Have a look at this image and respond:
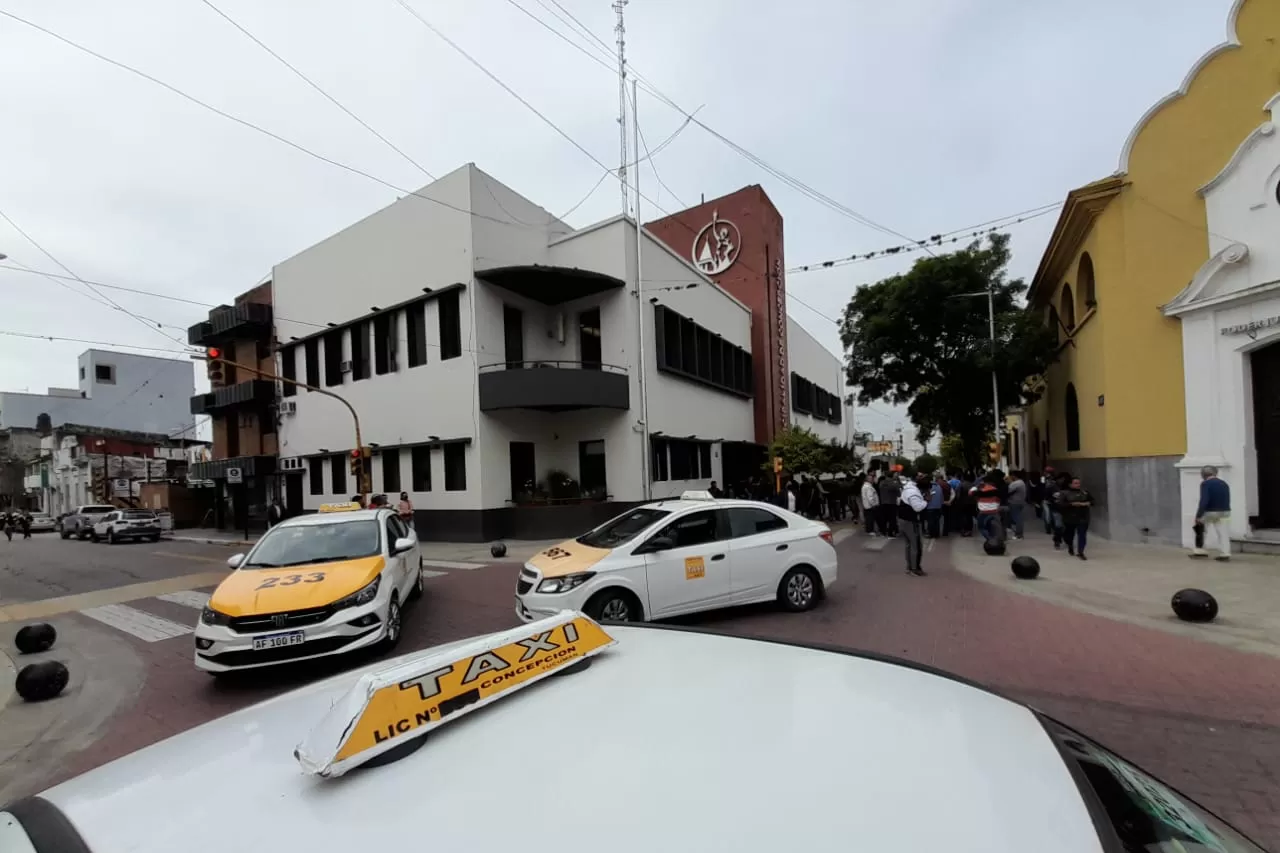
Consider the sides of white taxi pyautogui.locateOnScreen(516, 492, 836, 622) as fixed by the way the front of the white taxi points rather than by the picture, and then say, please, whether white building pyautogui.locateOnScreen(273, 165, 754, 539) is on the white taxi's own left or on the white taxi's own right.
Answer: on the white taxi's own right

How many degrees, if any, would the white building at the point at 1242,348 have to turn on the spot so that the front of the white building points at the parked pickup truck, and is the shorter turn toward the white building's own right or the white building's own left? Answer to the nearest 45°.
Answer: approximately 45° to the white building's own right

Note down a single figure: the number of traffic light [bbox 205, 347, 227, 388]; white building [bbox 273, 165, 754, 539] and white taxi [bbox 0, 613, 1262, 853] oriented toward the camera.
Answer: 2

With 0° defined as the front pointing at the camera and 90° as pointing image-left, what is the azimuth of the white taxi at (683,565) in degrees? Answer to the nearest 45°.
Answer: approximately 45°

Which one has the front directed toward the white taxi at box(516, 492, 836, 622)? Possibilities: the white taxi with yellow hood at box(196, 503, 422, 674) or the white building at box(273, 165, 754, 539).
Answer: the white building

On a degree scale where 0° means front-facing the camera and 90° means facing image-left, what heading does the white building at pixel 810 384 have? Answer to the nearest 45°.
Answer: approximately 315°

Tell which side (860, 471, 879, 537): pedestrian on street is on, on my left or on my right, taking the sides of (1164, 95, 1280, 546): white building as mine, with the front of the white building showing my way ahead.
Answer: on my right

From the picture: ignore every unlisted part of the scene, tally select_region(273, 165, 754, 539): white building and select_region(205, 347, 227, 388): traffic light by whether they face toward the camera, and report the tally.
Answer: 2

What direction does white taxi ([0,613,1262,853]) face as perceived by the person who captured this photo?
facing away from the viewer and to the left of the viewer

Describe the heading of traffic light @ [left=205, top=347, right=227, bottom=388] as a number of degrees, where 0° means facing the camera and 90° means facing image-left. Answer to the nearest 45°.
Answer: approximately 0°
